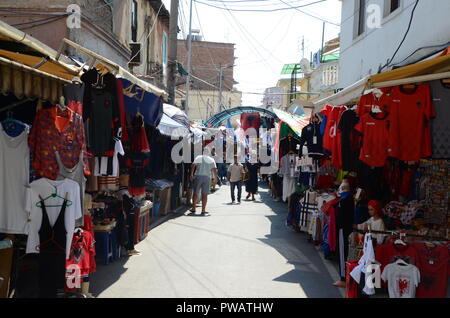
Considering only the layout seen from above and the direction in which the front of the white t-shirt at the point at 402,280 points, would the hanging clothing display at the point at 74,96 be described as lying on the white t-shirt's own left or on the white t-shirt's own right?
on the white t-shirt's own right

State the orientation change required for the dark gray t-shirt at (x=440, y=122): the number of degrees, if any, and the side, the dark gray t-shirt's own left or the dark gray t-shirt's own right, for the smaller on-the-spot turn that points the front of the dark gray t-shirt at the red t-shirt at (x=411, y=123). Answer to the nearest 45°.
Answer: approximately 45° to the dark gray t-shirt's own right

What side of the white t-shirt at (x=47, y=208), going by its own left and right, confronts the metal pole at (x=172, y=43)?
back

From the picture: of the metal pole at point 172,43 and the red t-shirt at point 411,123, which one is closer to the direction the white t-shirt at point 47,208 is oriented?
the red t-shirt
